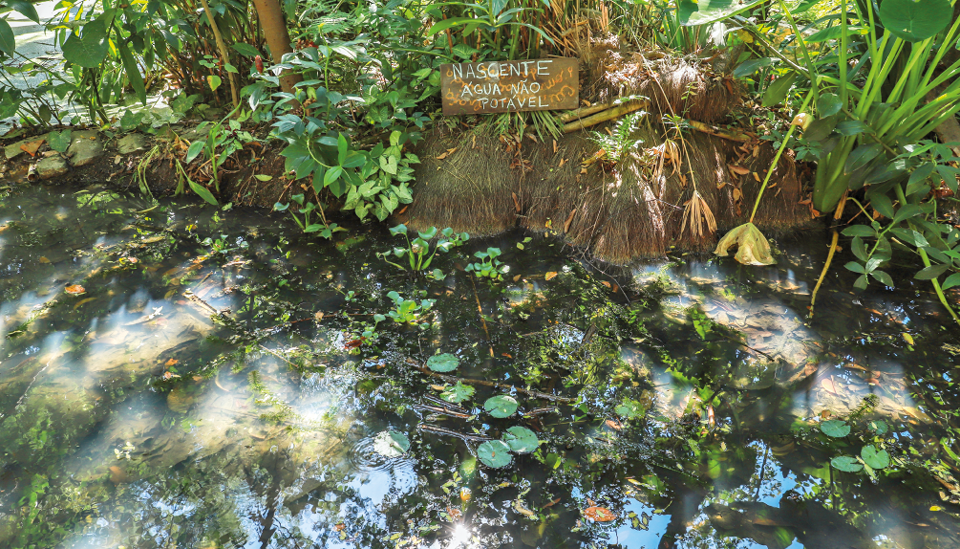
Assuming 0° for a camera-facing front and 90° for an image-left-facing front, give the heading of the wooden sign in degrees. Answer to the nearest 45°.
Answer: approximately 0°

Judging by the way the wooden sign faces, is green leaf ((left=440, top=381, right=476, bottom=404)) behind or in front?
in front

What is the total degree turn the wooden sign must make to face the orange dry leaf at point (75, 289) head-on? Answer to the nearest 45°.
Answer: approximately 45° to its right

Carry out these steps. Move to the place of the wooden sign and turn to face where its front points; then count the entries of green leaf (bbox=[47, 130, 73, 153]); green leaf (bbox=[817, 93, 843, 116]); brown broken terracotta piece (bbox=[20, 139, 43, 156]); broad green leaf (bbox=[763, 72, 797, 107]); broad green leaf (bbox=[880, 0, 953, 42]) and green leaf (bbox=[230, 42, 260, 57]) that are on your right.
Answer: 3

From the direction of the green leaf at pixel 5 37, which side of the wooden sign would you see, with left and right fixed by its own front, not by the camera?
right

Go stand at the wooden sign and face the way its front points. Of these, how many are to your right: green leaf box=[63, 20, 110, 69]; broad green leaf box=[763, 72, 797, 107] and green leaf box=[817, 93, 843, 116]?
1

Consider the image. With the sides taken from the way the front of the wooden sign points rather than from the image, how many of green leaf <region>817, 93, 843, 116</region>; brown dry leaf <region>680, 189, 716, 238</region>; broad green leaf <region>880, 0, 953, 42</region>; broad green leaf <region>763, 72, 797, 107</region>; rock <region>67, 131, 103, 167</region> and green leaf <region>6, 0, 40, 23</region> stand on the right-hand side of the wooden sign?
2

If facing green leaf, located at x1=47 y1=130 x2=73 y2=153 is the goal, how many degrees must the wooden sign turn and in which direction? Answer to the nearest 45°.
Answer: approximately 90° to its right

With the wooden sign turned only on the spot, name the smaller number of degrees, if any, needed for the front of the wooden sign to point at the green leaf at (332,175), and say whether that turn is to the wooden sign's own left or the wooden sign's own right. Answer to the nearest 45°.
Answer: approximately 45° to the wooden sign's own right

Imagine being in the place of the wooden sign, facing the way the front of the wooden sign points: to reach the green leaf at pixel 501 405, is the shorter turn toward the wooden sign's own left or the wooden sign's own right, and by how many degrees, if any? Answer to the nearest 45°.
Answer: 0° — it already faces it

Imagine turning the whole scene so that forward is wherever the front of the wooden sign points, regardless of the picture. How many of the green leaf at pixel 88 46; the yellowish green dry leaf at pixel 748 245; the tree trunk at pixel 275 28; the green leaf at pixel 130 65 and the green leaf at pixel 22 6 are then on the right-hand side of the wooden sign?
4

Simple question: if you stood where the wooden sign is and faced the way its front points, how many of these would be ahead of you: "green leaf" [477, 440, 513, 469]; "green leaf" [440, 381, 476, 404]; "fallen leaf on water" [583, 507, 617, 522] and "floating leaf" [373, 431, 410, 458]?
4

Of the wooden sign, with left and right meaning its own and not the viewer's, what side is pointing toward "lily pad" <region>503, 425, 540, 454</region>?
front

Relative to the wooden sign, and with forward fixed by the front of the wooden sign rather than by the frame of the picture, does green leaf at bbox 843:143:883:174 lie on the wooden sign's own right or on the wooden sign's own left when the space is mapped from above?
on the wooden sign's own left

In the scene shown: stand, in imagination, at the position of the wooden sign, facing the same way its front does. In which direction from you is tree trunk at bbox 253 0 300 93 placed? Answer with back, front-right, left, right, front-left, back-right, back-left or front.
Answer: right

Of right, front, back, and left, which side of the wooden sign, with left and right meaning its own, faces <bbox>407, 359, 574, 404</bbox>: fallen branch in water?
front

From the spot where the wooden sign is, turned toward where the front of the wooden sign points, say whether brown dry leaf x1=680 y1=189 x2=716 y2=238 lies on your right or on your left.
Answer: on your left
